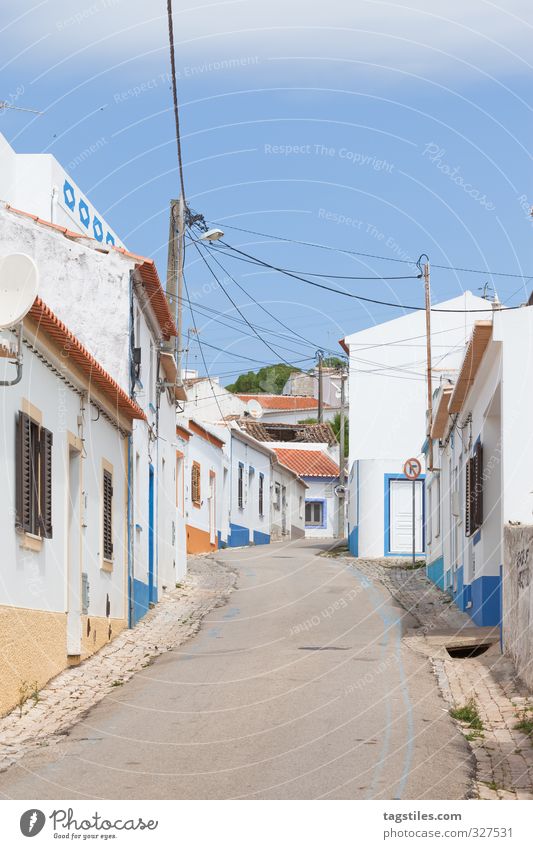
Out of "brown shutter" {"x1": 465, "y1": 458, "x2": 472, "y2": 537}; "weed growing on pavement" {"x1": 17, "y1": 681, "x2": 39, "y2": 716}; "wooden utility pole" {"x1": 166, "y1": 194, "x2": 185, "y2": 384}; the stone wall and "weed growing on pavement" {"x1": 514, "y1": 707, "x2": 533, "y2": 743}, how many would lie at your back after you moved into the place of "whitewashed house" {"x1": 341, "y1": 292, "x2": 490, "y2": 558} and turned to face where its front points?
0

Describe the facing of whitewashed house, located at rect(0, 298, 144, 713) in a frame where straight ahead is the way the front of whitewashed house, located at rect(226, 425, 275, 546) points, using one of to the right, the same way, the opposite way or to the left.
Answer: the same way

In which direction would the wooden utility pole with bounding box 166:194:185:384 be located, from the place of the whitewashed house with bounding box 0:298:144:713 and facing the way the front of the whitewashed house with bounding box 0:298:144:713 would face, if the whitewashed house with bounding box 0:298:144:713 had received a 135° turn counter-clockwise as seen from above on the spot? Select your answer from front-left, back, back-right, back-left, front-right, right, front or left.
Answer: front

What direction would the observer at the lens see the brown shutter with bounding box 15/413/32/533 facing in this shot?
facing the viewer and to the right of the viewer

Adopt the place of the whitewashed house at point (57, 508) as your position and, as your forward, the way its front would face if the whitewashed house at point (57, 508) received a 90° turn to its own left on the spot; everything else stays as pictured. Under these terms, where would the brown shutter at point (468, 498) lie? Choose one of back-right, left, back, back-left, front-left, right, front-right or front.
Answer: front

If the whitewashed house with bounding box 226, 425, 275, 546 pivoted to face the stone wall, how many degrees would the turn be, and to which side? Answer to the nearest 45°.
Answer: approximately 45° to its right

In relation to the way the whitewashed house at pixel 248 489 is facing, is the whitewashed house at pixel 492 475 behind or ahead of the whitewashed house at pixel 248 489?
ahead

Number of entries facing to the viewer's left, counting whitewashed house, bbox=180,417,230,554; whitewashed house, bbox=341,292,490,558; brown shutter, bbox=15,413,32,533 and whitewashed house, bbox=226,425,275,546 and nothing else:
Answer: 0

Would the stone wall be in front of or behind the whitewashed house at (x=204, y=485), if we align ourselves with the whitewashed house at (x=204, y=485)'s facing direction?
in front

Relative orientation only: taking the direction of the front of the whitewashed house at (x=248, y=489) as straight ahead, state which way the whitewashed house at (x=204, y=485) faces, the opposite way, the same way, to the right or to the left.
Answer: the same way

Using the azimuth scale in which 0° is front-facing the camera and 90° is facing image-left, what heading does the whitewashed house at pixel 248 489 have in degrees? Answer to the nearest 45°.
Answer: approximately 315°

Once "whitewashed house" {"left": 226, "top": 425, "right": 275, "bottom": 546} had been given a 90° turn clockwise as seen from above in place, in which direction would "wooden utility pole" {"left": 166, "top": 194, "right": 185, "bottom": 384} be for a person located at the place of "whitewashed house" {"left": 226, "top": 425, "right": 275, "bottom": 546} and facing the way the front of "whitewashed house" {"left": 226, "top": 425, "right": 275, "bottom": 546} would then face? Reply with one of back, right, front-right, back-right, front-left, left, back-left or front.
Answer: front-left

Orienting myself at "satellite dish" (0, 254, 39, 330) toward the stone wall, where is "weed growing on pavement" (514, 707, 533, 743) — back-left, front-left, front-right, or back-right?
front-right

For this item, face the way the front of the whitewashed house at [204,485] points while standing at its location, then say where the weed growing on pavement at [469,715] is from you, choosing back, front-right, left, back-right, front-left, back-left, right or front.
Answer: front-right

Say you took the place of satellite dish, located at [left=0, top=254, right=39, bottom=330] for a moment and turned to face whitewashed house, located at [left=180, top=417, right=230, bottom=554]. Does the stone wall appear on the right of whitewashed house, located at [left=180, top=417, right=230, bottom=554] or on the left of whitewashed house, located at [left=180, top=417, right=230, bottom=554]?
right

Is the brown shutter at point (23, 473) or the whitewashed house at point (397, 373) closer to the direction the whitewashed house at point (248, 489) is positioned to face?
the whitewashed house

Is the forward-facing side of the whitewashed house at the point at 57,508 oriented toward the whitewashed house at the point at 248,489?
no

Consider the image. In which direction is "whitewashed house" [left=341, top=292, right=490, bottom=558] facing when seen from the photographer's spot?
facing the viewer

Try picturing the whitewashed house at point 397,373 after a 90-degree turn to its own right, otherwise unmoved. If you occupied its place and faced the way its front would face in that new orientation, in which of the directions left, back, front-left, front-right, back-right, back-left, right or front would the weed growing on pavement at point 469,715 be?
left

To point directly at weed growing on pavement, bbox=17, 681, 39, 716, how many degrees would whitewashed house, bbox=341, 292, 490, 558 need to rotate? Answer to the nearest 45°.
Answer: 0° — it already faces it

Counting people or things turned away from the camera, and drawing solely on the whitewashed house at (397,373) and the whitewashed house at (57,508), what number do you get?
0

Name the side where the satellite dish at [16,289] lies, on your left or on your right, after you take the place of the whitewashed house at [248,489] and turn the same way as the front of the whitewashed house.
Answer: on your right
